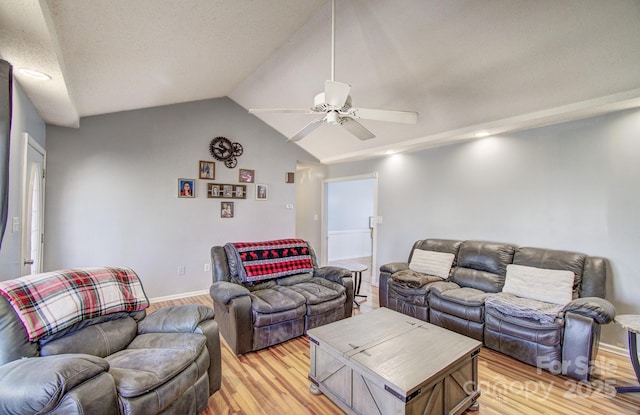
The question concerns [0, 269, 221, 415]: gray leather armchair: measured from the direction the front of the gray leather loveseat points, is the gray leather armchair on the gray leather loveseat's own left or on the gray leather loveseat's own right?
on the gray leather loveseat's own right

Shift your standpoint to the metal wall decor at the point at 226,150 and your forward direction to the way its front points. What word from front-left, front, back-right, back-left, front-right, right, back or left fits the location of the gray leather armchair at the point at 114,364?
front

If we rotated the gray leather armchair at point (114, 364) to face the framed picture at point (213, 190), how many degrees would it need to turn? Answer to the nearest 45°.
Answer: approximately 90° to its left

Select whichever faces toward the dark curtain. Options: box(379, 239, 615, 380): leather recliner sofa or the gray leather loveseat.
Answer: the leather recliner sofa

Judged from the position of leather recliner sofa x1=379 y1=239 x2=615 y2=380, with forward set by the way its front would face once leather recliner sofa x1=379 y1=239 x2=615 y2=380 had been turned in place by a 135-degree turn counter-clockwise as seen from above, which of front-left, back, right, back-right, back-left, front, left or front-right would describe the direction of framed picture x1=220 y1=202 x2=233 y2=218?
back

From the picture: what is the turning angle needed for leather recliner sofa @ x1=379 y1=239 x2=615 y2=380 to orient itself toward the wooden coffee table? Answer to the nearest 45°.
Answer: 0° — it already faces it

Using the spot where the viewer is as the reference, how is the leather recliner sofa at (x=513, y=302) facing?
facing the viewer and to the left of the viewer

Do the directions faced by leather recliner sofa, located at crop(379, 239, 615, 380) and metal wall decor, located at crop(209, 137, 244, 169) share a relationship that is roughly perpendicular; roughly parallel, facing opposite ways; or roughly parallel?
roughly perpendicular

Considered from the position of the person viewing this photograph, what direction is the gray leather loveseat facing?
facing the viewer and to the right of the viewer

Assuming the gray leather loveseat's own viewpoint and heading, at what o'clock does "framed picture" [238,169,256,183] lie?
The framed picture is roughly at 7 o'clock from the gray leather loveseat.

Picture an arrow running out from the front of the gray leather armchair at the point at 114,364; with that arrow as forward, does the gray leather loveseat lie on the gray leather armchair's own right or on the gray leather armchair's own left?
on the gray leather armchair's own left

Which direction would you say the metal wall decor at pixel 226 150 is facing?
toward the camera
